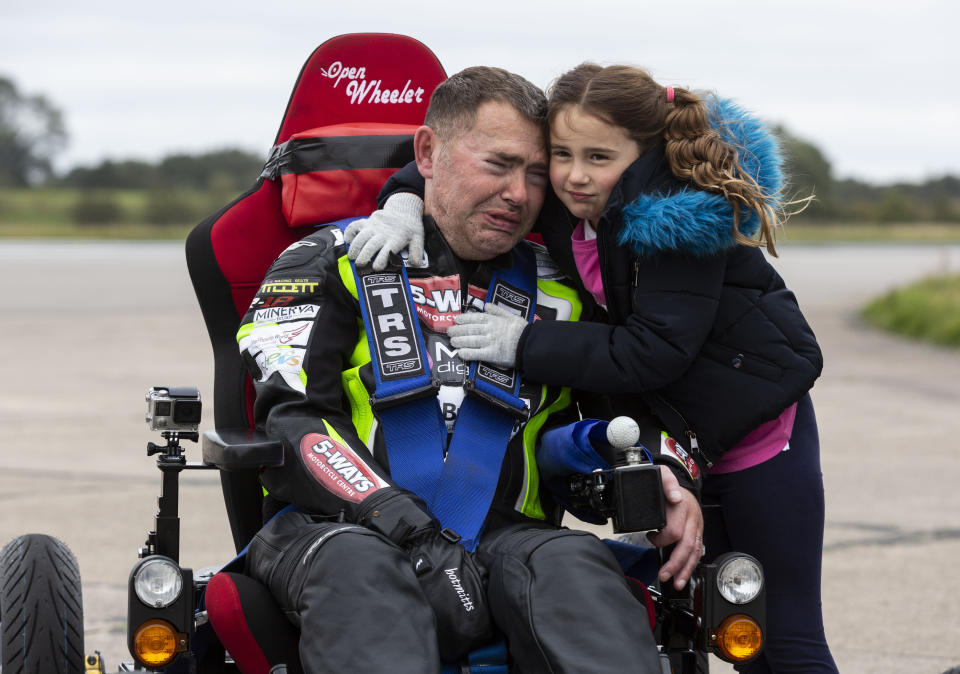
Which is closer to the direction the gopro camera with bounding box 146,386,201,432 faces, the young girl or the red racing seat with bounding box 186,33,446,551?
the young girl

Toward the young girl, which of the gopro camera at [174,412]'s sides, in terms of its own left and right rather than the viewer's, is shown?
left

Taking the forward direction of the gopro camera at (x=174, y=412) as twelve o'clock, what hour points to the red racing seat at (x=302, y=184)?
The red racing seat is roughly at 7 o'clock from the gopro camera.

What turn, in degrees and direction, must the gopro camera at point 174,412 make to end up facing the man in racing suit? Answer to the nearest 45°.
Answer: approximately 90° to its left

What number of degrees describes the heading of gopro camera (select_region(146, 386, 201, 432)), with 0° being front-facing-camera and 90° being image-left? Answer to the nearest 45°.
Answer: approximately 0°
